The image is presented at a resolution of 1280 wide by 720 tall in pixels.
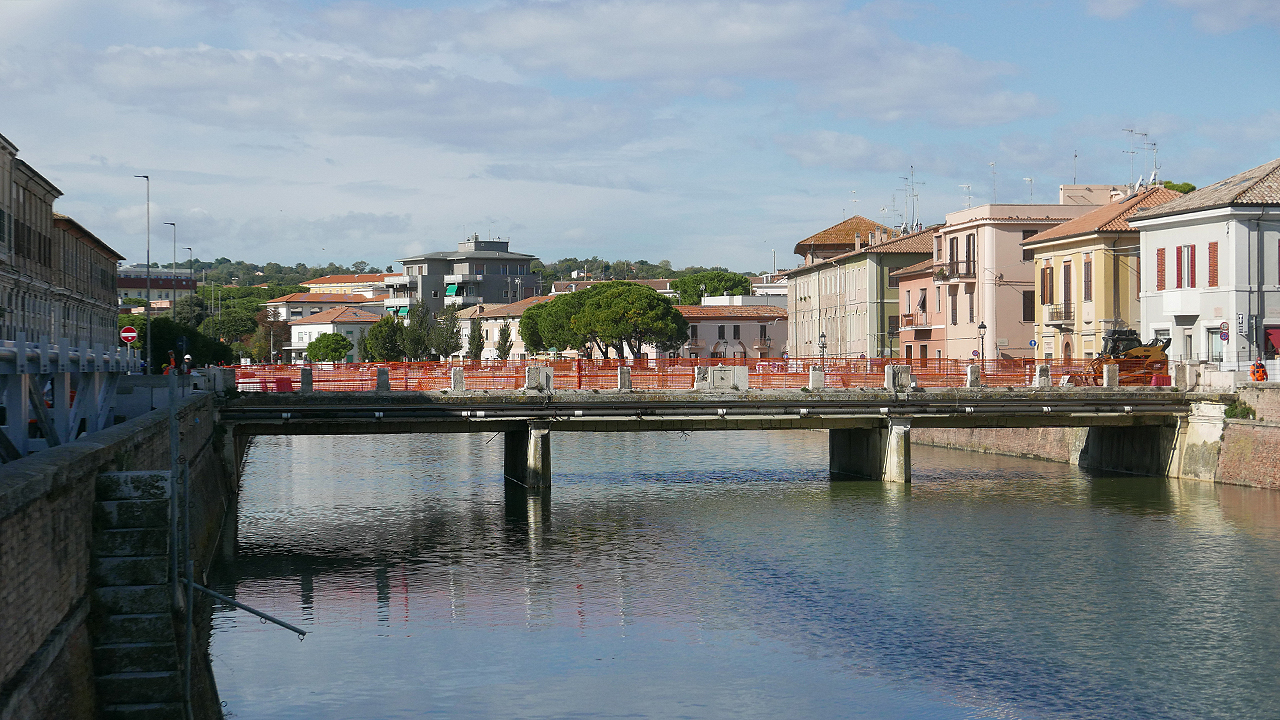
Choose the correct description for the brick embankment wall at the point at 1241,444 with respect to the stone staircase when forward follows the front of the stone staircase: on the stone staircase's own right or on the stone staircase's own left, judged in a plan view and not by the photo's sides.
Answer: on the stone staircase's own left

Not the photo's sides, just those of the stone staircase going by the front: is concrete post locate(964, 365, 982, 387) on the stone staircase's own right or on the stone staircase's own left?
on the stone staircase's own left

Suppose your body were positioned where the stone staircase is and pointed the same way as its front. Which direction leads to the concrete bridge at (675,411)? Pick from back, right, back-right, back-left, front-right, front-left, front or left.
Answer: back-left
